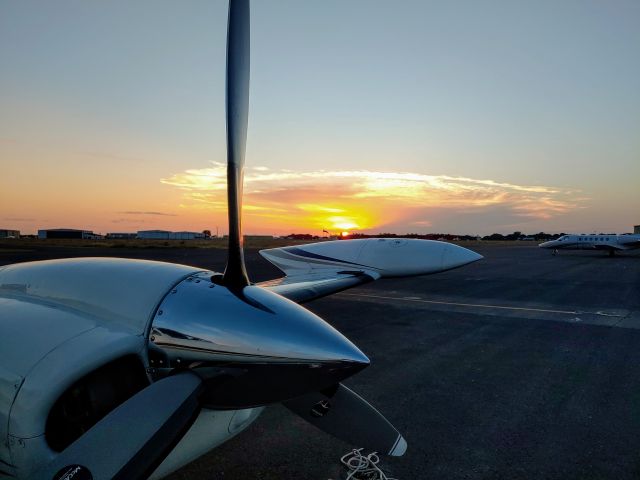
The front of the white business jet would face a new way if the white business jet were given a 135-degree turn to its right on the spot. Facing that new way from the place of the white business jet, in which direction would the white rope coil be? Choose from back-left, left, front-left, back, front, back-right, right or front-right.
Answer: back-right

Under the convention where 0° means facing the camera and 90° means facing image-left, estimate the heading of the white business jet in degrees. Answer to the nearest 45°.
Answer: approximately 90°
